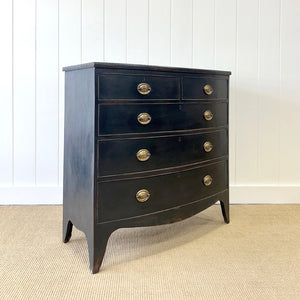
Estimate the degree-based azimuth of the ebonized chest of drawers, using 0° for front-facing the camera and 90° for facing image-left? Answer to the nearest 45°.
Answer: approximately 315°
